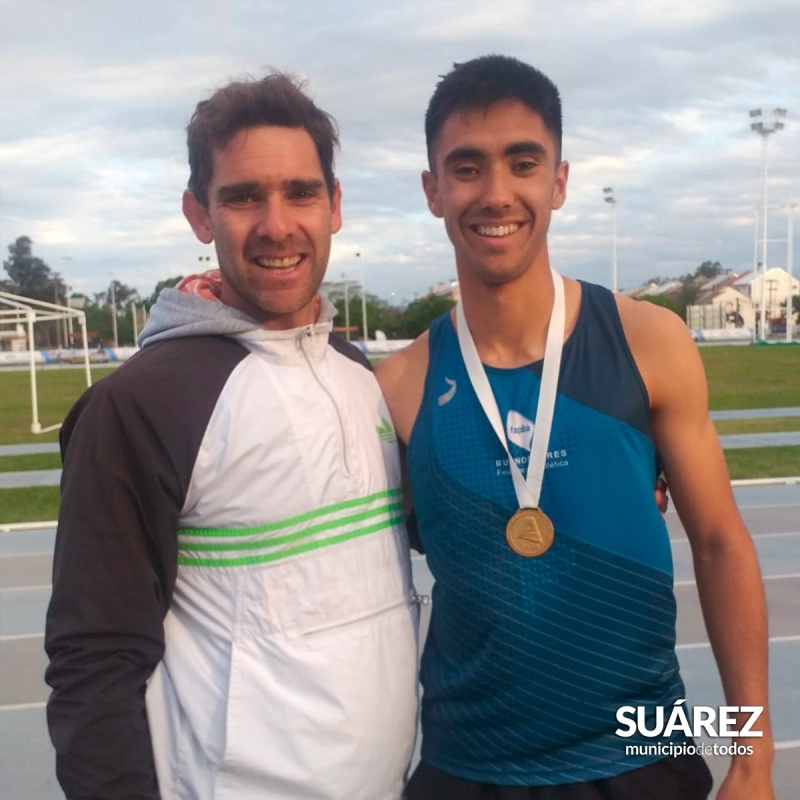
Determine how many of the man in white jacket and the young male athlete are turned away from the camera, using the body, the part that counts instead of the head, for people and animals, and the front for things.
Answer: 0

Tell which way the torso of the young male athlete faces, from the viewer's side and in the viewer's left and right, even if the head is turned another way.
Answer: facing the viewer

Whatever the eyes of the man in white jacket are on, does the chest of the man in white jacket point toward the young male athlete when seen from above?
no

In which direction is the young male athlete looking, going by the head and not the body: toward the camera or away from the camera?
toward the camera

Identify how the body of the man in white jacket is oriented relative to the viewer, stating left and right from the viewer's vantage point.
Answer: facing the viewer and to the right of the viewer

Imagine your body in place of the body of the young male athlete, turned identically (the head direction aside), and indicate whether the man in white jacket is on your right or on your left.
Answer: on your right

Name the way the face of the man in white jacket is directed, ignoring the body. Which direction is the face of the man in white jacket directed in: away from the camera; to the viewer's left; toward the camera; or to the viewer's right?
toward the camera
